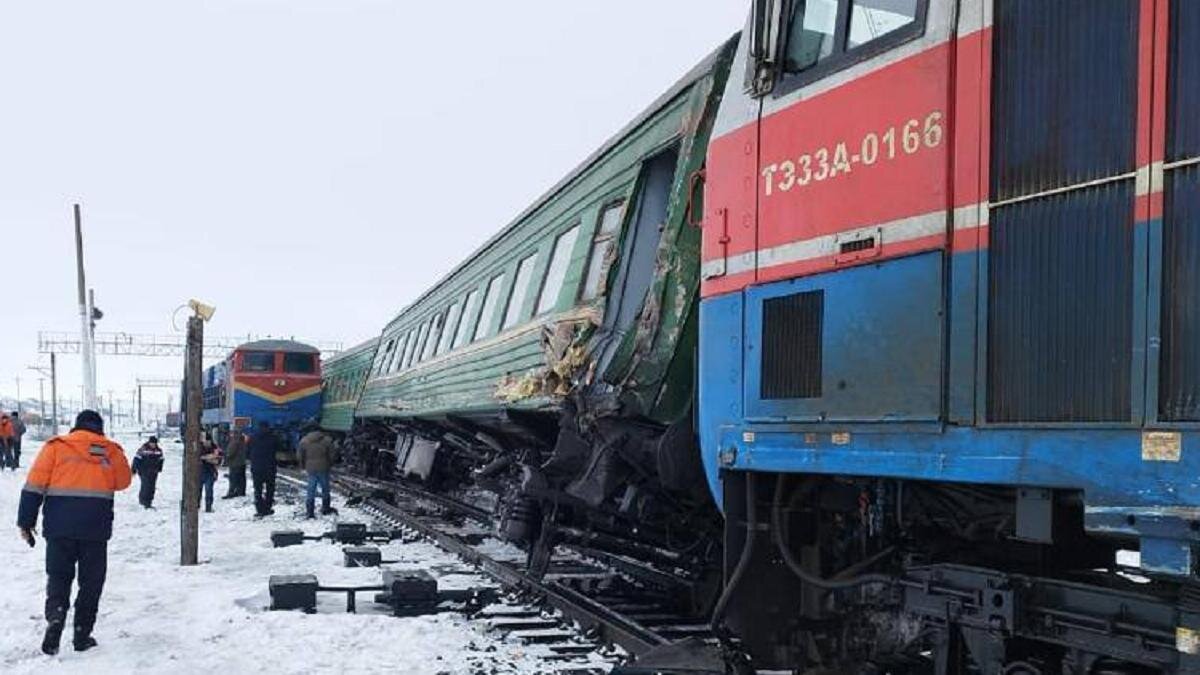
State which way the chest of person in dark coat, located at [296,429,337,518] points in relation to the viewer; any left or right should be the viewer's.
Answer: facing away from the viewer

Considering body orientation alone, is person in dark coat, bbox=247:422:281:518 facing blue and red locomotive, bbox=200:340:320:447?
yes

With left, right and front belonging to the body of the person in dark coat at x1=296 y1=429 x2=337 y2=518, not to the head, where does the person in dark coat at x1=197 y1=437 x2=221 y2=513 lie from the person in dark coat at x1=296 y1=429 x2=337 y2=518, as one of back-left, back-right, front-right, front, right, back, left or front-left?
front-left

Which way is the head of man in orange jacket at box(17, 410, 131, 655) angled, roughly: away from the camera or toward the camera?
away from the camera

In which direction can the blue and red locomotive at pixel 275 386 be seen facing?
toward the camera

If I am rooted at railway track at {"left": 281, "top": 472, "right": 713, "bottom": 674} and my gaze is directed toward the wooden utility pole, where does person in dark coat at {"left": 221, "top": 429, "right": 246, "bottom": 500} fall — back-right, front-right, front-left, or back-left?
front-right

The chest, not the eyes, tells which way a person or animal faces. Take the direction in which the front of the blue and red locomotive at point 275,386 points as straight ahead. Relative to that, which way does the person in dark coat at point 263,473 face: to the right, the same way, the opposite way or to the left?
the opposite way

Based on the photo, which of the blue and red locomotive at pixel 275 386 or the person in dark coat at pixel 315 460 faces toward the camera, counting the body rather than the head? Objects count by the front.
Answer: the blue and red locomotive

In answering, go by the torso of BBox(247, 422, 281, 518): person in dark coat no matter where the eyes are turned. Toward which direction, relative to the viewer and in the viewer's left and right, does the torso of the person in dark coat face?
facing away from the viewer

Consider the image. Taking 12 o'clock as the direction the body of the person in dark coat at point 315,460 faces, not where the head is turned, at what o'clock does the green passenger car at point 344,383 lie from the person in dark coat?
The green passenger car is roughly at 12 o'clock from the person in dark coat.

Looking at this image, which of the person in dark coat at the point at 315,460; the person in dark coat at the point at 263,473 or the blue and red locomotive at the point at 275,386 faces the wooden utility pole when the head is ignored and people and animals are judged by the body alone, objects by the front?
the blue and red locomotive

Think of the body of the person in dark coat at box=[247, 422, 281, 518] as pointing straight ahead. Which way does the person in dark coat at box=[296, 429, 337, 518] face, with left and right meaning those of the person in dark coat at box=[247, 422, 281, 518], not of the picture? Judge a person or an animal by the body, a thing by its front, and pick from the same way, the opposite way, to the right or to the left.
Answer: the same way

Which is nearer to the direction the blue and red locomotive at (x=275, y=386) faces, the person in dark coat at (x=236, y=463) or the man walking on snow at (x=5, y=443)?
the person in dark coat
